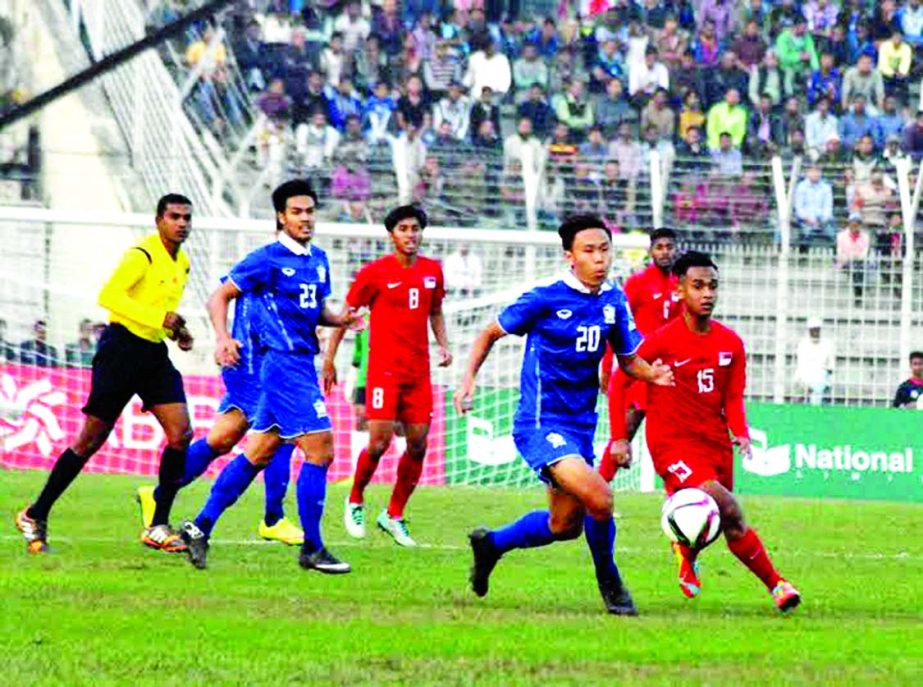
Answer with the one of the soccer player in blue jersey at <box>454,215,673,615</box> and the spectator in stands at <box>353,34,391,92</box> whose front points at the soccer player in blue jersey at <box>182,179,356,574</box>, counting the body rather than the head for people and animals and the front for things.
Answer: the spectator in stands

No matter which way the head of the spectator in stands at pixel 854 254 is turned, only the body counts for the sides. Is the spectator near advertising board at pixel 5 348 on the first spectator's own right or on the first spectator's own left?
on the first spectator's own right

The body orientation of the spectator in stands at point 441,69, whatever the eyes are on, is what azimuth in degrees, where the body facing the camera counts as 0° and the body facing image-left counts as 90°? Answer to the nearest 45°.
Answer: approximately 0°

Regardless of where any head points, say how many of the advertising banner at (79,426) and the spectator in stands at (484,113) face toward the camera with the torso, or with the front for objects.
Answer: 2

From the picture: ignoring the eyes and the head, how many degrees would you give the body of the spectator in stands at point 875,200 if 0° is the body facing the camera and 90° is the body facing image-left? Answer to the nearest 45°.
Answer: approximately 0°
